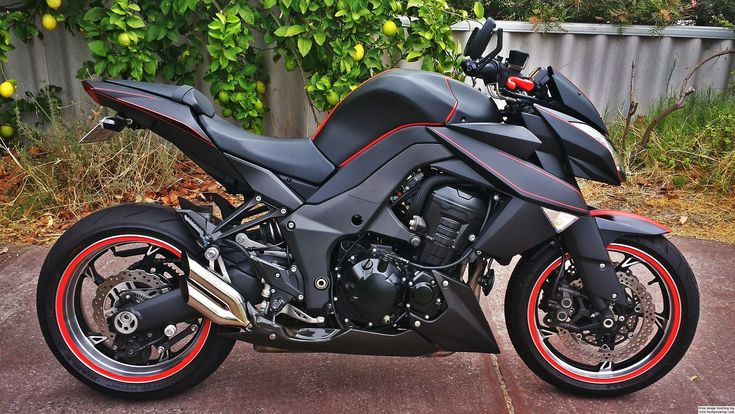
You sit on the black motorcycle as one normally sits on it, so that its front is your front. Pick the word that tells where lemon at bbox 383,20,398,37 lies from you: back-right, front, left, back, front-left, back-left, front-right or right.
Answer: left

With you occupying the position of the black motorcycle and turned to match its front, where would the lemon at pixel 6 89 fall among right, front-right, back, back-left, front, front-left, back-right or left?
back-left

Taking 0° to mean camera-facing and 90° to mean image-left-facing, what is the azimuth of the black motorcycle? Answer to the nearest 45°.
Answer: approximately 270°

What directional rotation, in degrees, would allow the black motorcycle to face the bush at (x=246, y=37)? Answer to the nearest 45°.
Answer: approximately 90° to its left

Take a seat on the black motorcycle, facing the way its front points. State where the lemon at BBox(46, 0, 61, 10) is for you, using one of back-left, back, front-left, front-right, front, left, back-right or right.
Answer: back-left

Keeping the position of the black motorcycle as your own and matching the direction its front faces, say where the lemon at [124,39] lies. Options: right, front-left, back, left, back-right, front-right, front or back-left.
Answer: back-left
